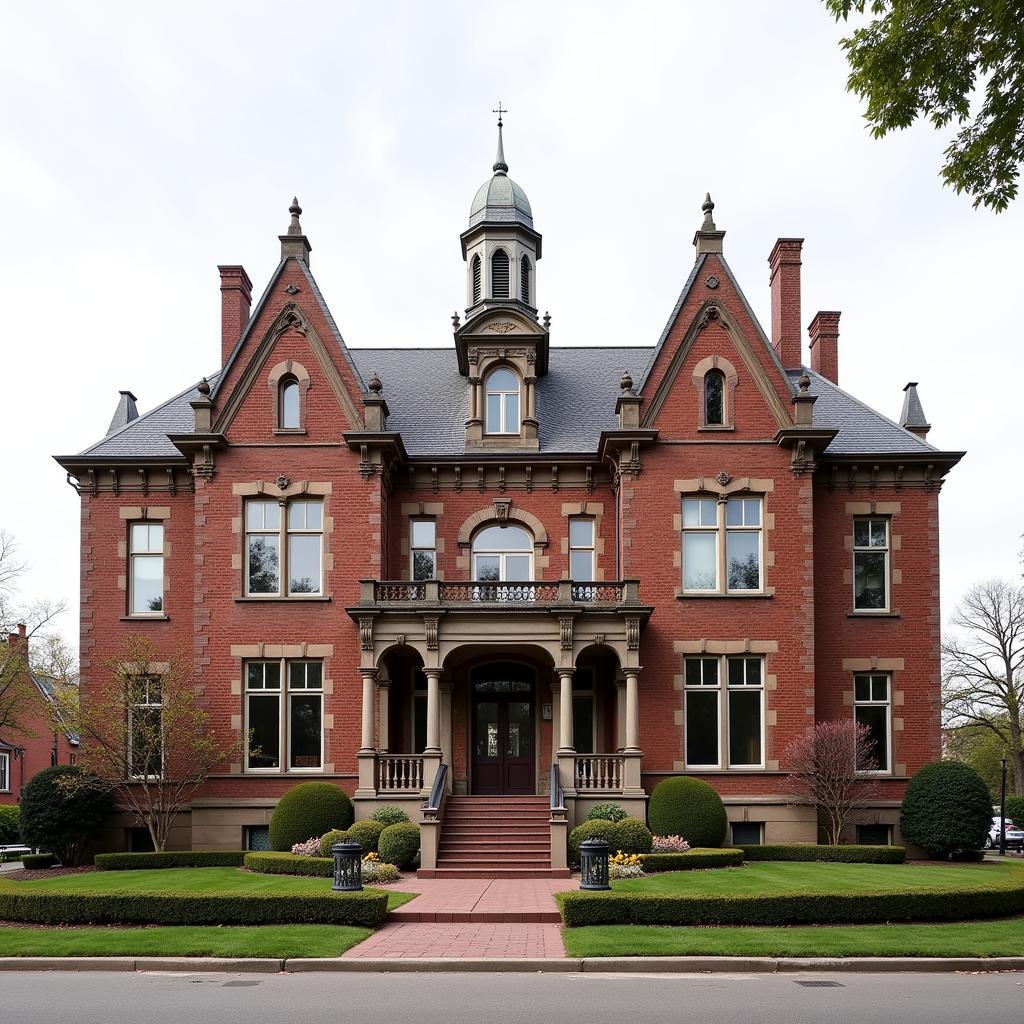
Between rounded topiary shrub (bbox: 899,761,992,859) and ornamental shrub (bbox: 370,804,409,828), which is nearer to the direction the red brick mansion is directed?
the ornamental shrub

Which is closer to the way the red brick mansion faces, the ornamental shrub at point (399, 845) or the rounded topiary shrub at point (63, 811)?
the ornamental shrub

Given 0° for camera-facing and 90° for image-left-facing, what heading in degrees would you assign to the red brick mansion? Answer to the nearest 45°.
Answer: approximately 0°

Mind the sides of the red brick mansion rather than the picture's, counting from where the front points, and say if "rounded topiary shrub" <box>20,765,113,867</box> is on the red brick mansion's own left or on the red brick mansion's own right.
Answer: on the red brick mansion's own right
